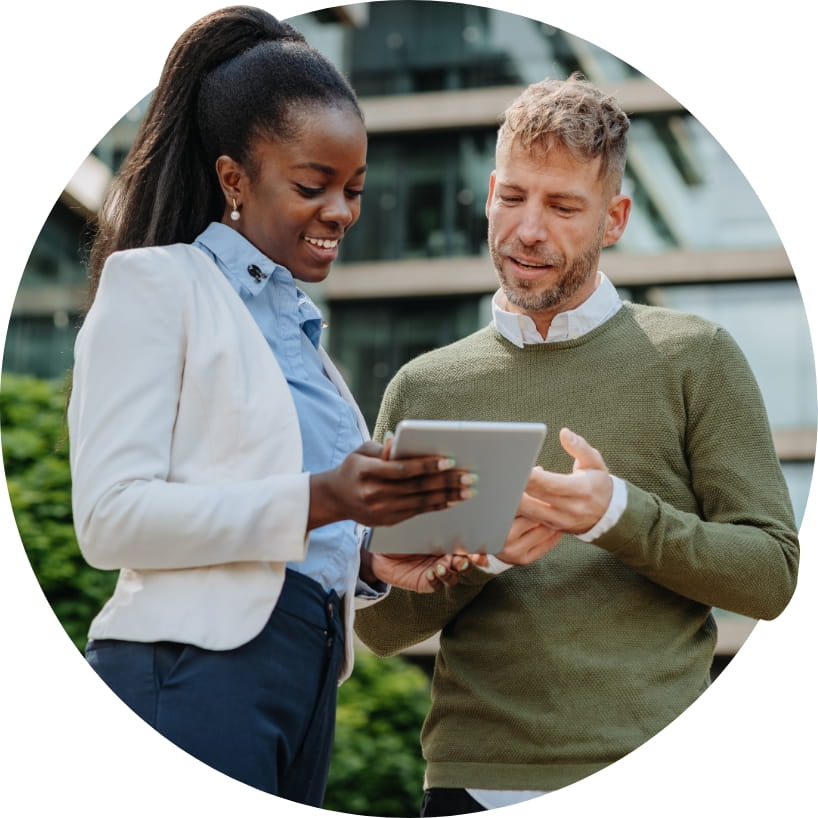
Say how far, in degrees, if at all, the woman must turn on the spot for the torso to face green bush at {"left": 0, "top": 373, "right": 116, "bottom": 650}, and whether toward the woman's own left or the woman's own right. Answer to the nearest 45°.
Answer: approximately 135° to the woman's own left

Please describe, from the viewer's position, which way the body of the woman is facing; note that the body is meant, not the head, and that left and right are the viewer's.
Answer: facing the viewer and to the right of the viewer

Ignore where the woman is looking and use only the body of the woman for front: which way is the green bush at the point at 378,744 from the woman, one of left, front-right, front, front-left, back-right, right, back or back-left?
back-left

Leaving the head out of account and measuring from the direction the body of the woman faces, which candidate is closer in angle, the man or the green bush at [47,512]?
the man

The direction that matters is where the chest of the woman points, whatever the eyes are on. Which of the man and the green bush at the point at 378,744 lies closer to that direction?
the man

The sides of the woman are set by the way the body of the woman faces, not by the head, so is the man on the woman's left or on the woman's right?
on the woman's left

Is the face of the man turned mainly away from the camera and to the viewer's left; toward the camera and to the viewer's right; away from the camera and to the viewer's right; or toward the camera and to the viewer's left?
toward the camera and to the viewer's left

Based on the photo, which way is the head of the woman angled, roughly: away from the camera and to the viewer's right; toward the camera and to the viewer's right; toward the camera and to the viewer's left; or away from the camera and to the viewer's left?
toward the camera and to the viewer's right
